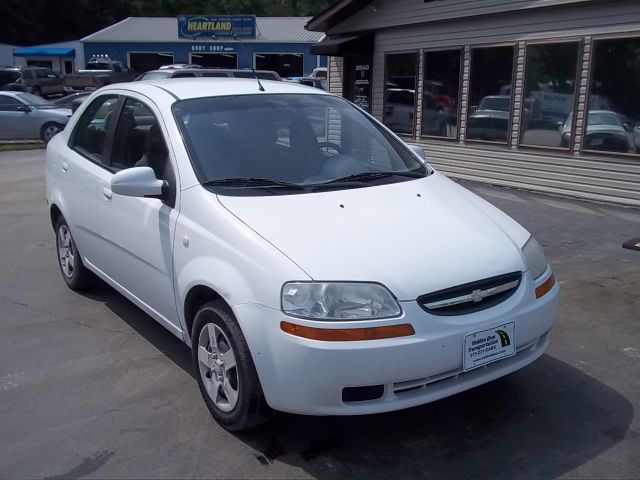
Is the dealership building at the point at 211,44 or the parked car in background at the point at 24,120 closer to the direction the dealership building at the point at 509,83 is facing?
the parked car in background

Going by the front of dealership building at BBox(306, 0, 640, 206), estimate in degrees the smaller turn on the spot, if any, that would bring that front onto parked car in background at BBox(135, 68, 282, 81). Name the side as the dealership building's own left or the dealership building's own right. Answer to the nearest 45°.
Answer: approximately 90° to the dealership building's own right

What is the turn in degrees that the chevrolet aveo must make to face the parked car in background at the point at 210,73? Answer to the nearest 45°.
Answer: approximately 135° to its left

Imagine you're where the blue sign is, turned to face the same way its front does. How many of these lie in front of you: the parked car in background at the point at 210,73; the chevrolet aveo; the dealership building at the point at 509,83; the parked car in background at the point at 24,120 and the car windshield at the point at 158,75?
5

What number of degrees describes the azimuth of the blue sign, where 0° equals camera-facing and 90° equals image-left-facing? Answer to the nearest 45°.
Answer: approximately 0°

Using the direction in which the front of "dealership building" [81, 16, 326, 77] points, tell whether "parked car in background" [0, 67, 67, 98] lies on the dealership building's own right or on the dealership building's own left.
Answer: on the dealership building's own right

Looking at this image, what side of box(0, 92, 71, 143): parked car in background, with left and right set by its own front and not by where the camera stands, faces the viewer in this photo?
right

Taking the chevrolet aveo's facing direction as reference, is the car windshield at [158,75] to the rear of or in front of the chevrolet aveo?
to the rear

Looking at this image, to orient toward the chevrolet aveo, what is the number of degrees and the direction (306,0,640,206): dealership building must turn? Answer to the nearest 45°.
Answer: approximately 45° to its left

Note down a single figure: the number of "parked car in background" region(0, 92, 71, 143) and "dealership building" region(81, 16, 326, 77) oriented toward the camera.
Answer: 1

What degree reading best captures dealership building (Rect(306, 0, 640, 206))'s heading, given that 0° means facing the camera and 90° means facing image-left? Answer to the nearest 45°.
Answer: approximately 45°

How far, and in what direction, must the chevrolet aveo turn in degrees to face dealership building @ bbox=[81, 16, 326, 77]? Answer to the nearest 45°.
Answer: approximately 135° to its left

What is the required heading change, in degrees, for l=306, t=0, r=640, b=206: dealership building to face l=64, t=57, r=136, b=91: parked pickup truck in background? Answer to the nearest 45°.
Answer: approximately 90° to its right

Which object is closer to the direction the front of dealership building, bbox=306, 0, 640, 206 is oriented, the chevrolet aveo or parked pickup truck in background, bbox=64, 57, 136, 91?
the chevrolet aveo
